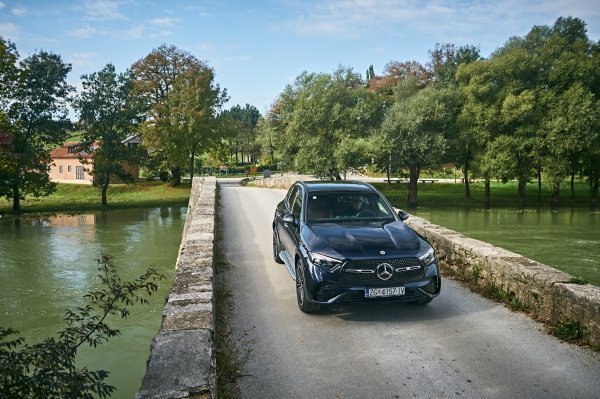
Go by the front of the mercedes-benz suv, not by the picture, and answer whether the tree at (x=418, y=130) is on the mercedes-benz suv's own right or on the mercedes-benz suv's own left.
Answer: on the mercedes-benz suv's own left

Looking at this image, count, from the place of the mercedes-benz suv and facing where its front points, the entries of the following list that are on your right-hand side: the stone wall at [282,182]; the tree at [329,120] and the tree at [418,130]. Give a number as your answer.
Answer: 0

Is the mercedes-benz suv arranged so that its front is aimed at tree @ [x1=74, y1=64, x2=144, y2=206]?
no

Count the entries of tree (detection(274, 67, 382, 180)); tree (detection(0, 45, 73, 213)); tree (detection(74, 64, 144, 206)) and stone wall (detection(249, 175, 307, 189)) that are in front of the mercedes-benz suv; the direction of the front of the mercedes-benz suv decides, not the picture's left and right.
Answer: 0

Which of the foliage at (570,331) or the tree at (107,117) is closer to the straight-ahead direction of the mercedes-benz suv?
the foliage

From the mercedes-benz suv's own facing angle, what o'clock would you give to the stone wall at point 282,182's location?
The stone wall is roughly at 7 o'clock from the mercedes-benz suv.

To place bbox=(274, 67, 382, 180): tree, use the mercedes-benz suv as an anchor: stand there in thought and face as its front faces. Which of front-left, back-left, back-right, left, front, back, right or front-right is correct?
back-left

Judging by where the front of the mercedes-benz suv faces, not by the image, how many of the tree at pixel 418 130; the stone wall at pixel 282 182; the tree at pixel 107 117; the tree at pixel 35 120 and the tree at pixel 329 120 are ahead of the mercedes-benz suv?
0

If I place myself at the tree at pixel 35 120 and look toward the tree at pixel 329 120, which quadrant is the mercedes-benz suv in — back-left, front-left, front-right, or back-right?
front-right

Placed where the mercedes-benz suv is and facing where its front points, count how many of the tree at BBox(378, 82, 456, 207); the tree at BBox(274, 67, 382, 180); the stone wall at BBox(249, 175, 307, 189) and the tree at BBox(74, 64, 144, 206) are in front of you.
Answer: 0

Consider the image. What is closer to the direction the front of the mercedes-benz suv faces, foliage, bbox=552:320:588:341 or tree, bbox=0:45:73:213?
the foliage

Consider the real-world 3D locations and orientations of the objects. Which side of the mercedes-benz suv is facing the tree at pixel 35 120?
back

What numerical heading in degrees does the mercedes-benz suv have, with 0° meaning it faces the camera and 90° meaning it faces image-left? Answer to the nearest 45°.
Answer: approximately 315°
